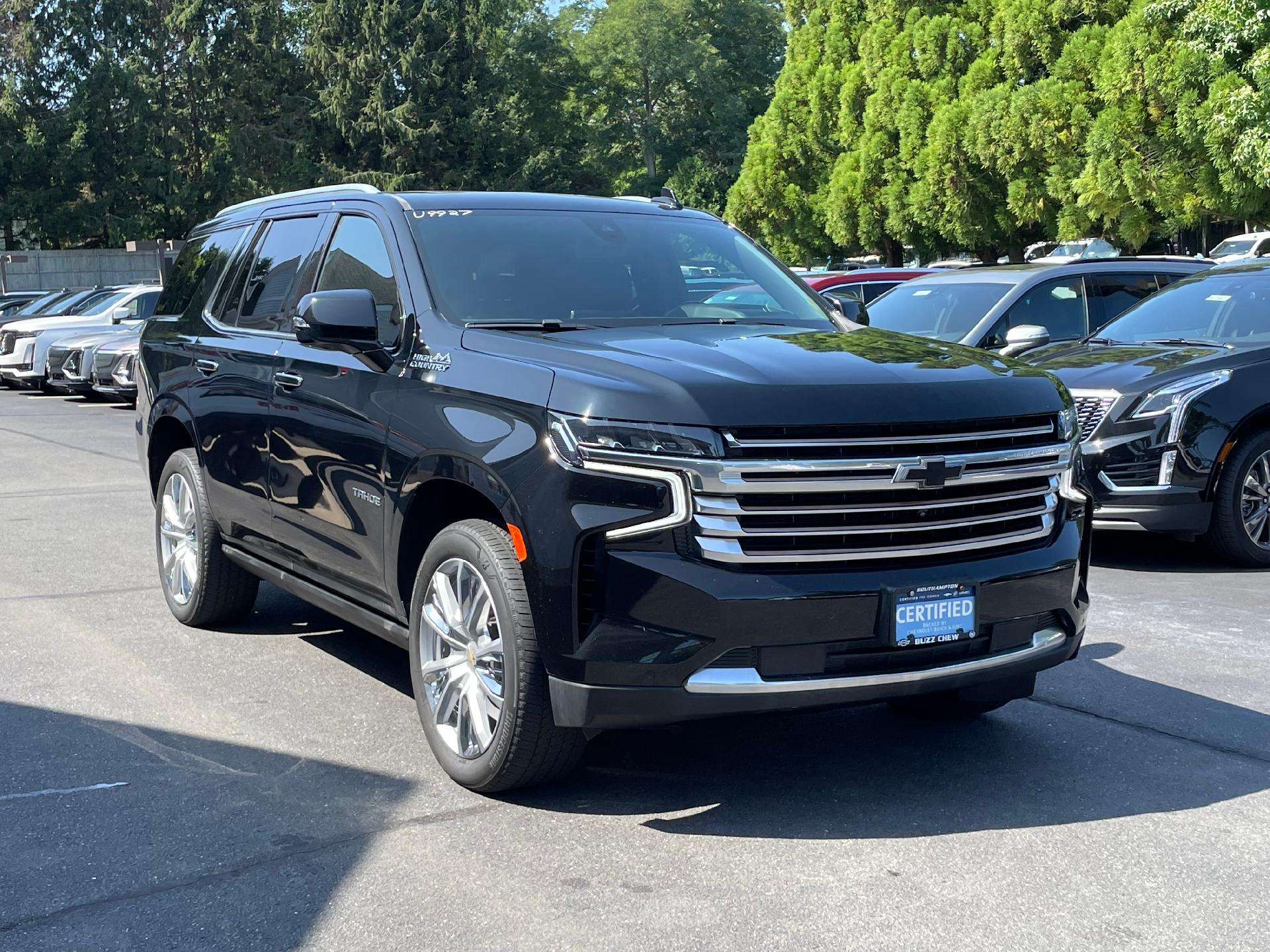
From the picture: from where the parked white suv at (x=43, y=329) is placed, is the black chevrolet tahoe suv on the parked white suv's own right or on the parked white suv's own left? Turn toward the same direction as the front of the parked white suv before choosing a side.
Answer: on the parked white suv's own left

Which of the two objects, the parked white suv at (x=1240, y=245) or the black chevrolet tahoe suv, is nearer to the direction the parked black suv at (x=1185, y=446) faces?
the black chevrolet tahoe suv

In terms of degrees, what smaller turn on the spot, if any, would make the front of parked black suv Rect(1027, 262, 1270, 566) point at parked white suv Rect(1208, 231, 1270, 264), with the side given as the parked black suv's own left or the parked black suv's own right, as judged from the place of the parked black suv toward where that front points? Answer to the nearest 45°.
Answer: approximately 135° to the parked black suv's own right

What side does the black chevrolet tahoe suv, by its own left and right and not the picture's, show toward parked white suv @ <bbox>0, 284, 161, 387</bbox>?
back

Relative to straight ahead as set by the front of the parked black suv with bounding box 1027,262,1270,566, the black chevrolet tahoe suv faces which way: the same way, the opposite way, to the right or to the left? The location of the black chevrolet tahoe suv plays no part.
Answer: to the left

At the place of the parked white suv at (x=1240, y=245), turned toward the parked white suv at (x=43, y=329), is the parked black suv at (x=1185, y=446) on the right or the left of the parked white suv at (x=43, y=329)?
left

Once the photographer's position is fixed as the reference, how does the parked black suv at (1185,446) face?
facing the viewer and to the left of the viewer

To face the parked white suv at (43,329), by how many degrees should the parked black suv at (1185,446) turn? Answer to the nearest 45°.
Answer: approximately 90° to its right

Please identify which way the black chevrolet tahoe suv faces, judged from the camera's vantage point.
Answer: facing the viewer and to the right of the viewer

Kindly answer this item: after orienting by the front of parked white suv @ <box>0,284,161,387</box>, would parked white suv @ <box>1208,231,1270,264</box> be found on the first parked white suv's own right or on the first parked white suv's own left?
on the first parked white suv's own left
